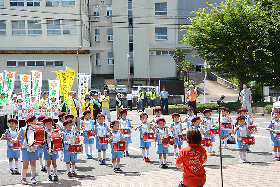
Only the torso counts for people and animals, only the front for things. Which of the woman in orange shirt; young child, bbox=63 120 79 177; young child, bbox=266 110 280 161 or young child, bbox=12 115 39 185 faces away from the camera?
the woman in orange shirt

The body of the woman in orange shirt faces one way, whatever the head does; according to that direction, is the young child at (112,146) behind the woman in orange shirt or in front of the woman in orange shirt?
in front

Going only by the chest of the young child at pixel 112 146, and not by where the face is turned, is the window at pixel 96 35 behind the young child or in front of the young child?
behind

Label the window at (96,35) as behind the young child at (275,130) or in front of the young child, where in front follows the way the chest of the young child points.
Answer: behind

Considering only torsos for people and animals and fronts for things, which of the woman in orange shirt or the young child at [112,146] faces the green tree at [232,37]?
the woman in orange shirt

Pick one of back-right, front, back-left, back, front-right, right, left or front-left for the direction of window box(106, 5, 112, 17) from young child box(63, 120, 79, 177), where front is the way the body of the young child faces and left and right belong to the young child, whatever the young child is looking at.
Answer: back-left

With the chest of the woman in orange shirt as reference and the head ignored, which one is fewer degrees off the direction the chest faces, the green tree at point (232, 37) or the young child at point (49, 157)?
the green tree

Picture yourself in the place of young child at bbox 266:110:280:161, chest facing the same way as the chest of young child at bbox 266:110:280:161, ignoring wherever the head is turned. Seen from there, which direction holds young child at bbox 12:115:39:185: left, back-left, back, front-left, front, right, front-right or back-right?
front-right

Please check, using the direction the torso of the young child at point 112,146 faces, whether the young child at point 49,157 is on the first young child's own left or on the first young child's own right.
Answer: on the first young child's own right

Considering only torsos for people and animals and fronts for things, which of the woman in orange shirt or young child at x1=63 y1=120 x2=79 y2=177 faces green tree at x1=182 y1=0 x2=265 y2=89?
the woman in orange shirt

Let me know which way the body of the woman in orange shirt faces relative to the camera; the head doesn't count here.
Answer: away from the camera

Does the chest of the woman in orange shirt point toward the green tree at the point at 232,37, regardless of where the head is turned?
yes

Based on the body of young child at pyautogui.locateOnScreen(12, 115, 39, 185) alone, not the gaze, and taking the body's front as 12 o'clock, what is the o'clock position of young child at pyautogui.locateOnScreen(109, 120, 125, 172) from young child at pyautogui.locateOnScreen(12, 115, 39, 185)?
young child at pyautogui.locateOnScreen(109, 120, 125, 172) is roughly at 10 o'clock from young child at pyautogui.locateOnScreen(12, 115, 39, 185).

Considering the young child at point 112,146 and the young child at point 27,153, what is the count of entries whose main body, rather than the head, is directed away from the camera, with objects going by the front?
0

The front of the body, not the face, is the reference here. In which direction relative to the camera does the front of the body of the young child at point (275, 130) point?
toward the camera
